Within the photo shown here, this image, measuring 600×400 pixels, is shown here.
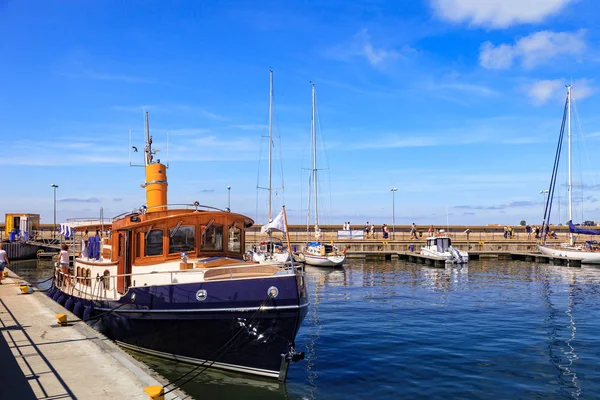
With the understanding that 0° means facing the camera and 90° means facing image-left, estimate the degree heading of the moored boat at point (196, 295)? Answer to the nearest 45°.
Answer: approximately 315°

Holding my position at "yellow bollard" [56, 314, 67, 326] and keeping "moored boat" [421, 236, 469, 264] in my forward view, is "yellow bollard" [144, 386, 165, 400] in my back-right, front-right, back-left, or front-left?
back-right

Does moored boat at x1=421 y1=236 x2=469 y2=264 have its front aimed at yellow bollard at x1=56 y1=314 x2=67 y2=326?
no

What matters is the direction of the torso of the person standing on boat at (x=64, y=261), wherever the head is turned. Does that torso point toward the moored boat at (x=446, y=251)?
no

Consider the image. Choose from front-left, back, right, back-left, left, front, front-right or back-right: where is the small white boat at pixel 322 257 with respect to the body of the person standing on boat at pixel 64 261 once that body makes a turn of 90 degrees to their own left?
back-right

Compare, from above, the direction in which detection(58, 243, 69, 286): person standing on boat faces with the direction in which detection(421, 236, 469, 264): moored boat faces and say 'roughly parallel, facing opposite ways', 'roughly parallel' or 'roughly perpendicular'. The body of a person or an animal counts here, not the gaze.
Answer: roughly parallel

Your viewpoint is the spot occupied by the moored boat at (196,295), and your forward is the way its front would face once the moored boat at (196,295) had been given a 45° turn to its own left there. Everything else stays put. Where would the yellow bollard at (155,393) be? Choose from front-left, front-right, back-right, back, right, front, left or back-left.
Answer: right

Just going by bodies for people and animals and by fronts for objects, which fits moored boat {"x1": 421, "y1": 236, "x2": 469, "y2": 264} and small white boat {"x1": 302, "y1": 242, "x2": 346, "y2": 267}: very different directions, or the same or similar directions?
same or similar directions

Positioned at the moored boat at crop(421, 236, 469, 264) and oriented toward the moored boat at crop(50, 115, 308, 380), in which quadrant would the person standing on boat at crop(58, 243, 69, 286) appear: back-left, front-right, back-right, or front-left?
front-right

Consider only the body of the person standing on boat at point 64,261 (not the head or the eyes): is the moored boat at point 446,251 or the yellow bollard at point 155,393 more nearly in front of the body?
the moored boat
